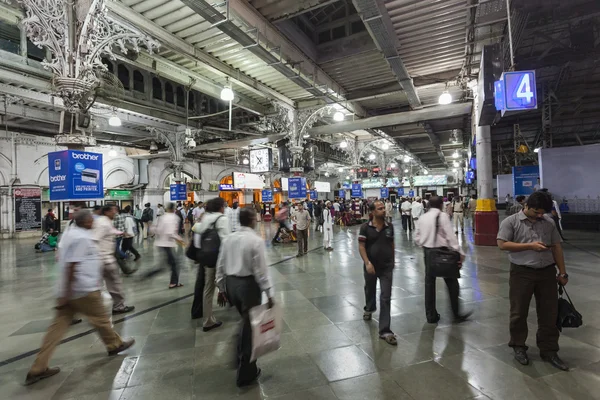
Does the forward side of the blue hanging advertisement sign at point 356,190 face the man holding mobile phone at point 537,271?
yes

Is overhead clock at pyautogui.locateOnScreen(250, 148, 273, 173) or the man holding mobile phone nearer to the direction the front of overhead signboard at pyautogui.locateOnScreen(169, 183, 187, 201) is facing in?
the man holding mobile phone

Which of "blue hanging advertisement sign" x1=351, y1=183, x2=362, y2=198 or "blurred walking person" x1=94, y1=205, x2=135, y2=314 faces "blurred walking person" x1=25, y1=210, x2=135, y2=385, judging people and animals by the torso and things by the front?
the blue hanging advertisement sign

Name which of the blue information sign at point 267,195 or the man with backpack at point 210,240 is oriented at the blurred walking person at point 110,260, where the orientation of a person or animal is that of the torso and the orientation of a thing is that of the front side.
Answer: the blue information sign

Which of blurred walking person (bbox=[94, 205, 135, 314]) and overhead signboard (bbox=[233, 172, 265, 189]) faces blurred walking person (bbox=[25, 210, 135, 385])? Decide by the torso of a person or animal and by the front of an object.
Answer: the overhead signboard

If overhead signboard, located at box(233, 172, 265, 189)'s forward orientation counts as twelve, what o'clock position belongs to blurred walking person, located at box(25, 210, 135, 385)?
The blurred walking person is roughly at 12 o'clock from the overhead signboard.
